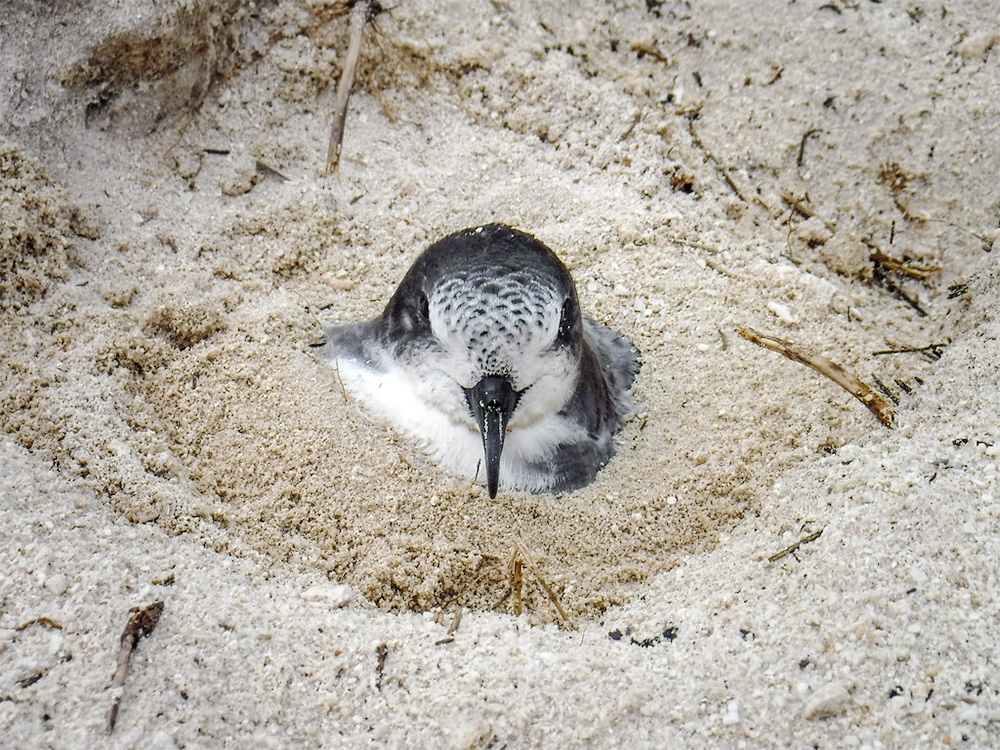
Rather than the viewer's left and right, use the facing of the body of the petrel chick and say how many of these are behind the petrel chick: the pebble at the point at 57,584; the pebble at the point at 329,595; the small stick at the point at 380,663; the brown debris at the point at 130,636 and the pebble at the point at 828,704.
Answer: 0

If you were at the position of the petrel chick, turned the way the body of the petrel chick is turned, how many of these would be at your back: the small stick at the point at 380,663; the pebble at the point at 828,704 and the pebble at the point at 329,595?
0

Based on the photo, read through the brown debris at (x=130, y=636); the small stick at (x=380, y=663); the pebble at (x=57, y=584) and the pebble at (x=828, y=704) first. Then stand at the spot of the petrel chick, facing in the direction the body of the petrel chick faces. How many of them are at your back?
0

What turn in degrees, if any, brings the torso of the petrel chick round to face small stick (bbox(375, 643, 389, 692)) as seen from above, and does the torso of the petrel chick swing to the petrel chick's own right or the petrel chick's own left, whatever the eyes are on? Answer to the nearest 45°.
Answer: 0° — it already faces it

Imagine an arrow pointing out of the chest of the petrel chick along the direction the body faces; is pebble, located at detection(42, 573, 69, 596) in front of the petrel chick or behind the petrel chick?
in front

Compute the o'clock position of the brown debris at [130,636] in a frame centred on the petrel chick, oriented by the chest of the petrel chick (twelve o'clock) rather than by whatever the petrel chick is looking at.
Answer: The brown debris is roughly at 1 o'clock from the petrel chick.

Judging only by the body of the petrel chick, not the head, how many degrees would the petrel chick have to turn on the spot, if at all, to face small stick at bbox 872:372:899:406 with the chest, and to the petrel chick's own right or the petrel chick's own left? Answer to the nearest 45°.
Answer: approximately 90° to the petrel chick's own left

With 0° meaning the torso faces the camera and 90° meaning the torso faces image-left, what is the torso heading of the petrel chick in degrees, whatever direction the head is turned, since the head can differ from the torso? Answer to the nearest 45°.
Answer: approximately 0°

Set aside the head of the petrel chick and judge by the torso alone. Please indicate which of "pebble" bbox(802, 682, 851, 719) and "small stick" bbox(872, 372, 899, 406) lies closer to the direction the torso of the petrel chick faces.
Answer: the pebble

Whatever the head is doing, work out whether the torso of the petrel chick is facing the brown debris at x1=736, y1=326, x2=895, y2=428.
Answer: no

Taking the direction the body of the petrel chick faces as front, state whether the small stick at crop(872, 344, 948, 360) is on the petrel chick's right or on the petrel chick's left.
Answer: on the petrel chick's left

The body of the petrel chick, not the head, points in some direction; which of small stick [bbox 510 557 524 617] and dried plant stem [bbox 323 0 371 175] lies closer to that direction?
the small stick

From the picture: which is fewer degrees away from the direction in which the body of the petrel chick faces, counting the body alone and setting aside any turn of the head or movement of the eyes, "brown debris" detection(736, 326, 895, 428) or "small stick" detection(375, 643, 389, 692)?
the small stick
